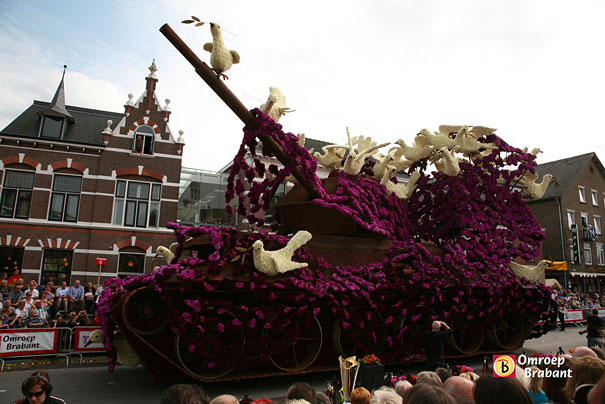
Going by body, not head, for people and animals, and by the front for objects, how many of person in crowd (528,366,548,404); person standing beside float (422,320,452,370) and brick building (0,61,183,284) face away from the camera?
2

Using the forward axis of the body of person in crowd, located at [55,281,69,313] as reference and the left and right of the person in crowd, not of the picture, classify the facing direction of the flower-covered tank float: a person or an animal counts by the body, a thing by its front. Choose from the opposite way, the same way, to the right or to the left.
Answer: to the right

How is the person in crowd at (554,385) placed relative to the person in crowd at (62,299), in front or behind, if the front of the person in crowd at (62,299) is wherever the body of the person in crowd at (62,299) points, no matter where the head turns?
in front

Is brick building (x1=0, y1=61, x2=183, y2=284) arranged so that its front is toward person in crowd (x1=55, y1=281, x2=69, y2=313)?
yes

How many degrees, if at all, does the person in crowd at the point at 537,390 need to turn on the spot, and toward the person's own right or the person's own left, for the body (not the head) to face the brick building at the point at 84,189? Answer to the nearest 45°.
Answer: approximately 45° to the person's own left

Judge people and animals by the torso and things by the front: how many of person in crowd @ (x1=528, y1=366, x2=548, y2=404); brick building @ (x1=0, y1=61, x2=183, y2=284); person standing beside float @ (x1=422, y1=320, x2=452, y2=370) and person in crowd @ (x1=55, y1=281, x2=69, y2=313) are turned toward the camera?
2

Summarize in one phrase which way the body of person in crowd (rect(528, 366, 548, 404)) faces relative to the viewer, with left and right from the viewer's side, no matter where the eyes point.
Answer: facing away from the viewer

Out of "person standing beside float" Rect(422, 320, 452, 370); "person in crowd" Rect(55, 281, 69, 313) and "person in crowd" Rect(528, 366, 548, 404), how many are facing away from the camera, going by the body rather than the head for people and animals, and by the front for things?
2

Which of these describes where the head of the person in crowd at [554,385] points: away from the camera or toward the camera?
away from the camera

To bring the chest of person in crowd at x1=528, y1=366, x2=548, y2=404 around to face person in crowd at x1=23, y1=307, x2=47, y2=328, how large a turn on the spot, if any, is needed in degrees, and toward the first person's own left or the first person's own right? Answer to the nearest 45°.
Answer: approximately 90° to the first person's own left

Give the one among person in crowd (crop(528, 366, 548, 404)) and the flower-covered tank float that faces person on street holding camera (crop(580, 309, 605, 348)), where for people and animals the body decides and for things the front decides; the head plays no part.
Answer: person in crowd (crop(528, 366, 548, 404))
